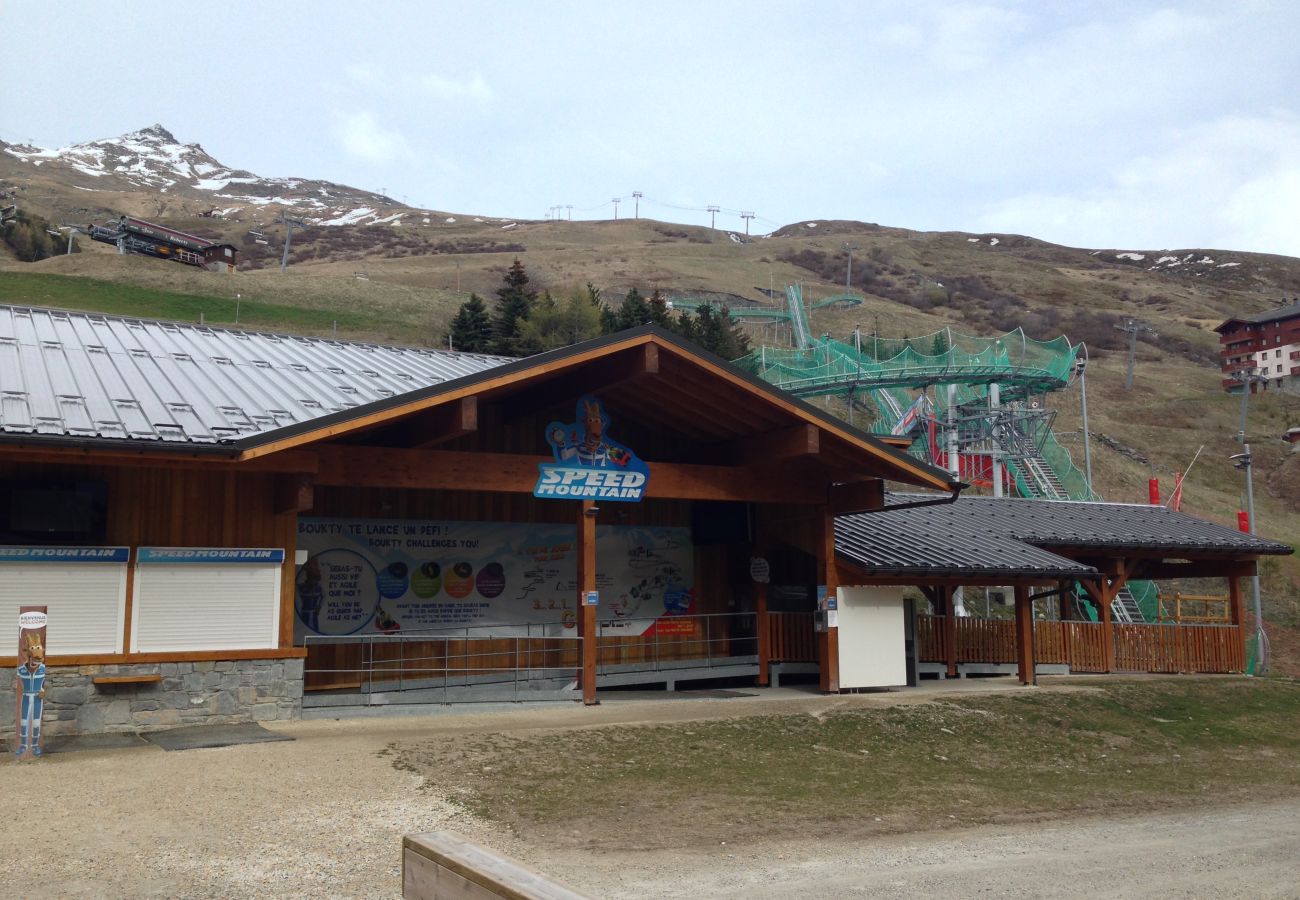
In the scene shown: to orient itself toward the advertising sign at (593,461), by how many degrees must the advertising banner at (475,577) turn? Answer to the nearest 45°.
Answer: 0° — it already faces it

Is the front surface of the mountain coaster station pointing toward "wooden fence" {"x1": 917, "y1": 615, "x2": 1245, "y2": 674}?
no

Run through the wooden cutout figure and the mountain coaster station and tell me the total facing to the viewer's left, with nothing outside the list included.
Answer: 0

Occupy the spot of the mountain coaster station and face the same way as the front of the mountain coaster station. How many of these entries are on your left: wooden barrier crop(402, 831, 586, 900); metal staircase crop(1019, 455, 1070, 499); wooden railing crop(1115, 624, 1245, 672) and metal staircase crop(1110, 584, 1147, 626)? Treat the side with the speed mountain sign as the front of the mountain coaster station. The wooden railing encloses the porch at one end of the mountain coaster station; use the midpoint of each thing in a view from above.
3

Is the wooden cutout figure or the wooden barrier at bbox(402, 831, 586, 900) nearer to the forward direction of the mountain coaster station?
the wooden barrier

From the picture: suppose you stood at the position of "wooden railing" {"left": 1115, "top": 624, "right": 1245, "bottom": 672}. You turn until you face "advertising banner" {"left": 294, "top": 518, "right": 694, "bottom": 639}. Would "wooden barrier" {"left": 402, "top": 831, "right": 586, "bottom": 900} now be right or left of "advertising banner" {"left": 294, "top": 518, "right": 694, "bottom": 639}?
left

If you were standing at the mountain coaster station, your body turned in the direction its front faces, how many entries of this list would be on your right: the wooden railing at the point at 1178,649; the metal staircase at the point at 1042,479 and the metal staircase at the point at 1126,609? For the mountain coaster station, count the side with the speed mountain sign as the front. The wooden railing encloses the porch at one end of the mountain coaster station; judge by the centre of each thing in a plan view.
0

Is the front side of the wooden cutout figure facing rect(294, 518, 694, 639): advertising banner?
no

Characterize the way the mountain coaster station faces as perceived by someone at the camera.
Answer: facing the viewer and to the right of the viewer

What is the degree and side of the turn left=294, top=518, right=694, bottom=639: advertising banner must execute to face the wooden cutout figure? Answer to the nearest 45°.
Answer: approximately 90° to its right

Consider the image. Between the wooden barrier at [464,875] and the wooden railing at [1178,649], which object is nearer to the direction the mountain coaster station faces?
the wooden barrier

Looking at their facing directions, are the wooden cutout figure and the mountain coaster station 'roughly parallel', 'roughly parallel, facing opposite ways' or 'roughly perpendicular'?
roughly parallel

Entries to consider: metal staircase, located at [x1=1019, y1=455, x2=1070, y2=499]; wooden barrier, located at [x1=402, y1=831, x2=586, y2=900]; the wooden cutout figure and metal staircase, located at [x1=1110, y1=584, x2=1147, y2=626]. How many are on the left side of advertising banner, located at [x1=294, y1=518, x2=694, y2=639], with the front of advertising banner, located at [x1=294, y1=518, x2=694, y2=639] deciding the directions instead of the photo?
2

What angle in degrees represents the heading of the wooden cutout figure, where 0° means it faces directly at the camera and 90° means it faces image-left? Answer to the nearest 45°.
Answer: approximately 0°

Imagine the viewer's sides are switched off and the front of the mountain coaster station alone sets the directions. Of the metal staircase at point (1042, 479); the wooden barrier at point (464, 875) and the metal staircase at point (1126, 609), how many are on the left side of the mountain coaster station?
2

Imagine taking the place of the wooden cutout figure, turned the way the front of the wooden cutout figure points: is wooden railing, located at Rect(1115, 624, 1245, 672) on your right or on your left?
on your left

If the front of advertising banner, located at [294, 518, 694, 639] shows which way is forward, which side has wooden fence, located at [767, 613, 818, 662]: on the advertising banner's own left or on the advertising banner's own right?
on the advertising banner's own left

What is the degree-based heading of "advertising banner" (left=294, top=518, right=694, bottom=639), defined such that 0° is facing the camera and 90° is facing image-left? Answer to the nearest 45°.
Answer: approximately 315°

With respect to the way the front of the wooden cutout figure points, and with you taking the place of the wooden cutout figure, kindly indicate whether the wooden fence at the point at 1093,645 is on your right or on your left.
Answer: on your left

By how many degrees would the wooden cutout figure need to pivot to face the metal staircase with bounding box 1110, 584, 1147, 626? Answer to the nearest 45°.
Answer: approximately 90° to its left
